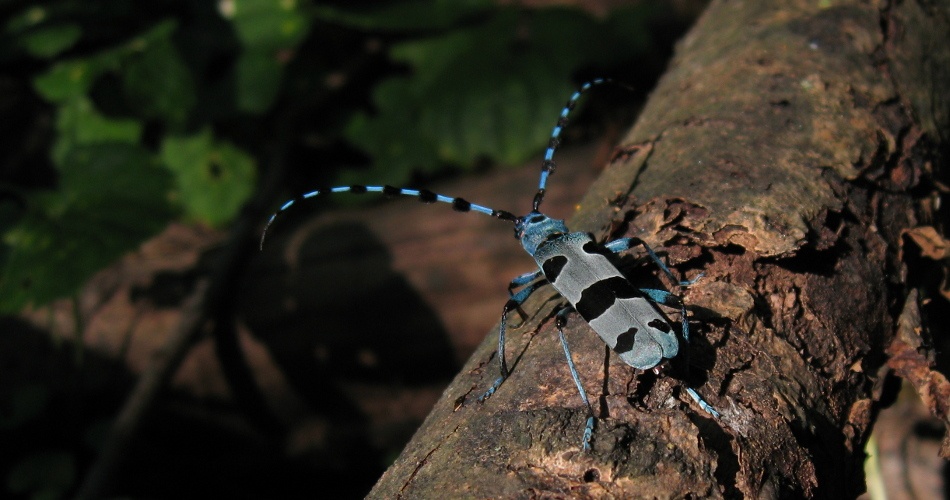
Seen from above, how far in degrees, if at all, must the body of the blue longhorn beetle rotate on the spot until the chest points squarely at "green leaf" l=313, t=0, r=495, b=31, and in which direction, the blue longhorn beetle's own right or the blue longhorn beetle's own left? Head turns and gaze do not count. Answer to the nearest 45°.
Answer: approximately 45° to the blue longhorn beetle's own right

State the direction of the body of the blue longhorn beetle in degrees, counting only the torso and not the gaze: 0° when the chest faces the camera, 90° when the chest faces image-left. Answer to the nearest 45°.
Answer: approximately 135°

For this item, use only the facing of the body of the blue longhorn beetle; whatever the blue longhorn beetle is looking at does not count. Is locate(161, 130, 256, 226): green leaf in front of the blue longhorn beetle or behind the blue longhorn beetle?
in front

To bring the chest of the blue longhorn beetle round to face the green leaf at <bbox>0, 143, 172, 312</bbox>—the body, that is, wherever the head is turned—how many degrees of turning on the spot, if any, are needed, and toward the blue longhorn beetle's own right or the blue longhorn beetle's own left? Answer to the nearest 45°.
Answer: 0° — it already faces it

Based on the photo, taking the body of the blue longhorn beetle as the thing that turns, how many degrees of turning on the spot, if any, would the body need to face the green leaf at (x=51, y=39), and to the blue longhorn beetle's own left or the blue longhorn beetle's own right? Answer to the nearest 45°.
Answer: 0° — it already faces it

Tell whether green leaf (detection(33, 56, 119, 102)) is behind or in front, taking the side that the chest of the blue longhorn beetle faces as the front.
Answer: in front

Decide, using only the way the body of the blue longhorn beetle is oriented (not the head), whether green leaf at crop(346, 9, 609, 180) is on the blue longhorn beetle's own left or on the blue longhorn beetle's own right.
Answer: on the blue longhorn beetle's own right

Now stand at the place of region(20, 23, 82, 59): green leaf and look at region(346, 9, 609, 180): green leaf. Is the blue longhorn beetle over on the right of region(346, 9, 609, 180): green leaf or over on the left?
right
